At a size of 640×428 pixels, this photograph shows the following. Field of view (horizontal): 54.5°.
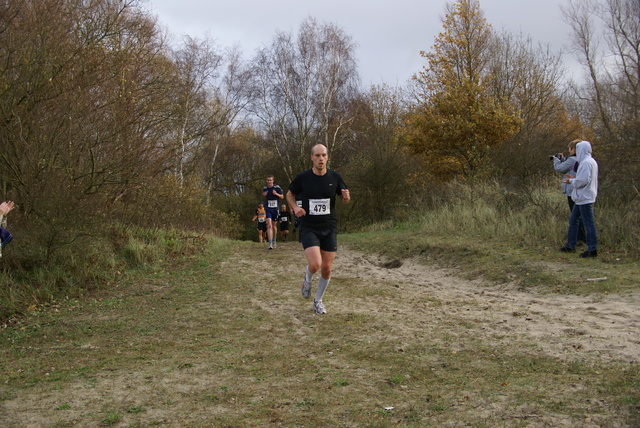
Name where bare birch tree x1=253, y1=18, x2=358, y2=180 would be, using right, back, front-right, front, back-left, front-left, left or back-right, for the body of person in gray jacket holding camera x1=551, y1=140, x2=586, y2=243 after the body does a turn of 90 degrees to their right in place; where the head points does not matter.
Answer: front-left

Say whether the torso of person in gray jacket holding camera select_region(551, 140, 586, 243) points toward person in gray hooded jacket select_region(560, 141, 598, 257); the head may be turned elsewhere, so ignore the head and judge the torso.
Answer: no

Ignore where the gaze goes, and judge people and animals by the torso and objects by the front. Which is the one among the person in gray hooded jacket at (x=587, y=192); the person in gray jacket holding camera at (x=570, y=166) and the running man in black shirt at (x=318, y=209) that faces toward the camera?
the running man in black shirt

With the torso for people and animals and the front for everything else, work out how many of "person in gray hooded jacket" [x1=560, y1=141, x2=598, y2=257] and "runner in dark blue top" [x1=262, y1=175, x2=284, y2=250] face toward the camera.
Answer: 1

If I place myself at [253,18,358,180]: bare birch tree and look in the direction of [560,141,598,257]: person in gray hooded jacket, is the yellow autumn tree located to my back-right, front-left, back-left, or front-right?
front-left

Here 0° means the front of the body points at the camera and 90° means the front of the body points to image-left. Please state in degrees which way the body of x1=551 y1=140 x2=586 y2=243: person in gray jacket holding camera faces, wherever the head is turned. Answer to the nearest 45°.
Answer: approximately 90°

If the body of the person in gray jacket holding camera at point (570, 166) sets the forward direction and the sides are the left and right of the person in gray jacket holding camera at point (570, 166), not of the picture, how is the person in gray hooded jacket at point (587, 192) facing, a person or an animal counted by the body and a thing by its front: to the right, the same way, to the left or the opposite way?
the same way

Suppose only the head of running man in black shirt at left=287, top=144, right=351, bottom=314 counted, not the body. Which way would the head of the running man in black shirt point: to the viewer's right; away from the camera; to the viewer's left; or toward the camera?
toward the camera

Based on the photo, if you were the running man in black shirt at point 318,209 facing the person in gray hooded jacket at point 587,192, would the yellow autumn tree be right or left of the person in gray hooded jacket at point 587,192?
left

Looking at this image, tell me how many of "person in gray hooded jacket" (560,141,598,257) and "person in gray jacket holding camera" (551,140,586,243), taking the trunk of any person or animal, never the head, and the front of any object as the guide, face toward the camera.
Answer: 0

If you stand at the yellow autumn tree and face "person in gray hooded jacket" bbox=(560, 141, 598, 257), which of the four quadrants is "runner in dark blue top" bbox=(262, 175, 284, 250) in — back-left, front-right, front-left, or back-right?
front-right

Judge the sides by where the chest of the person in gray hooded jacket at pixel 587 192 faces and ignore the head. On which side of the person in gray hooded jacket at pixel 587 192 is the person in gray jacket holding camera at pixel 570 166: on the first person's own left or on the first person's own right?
on the first person's own right

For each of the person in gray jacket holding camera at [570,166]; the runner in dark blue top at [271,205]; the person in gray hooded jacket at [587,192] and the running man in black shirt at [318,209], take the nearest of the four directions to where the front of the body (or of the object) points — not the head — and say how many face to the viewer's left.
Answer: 2

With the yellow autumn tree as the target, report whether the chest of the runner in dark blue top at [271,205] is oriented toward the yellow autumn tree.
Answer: no

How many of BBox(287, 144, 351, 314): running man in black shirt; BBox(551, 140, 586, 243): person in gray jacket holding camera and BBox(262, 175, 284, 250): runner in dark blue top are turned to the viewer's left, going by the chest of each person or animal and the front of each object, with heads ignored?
1

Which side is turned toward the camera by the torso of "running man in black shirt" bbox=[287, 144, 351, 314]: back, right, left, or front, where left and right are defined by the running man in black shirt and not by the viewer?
front

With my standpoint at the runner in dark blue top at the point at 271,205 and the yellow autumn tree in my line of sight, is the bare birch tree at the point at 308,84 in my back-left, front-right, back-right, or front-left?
front-left

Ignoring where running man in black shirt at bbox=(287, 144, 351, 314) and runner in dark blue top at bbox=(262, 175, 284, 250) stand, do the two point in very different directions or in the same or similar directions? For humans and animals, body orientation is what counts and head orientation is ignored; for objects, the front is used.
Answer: same or similar directions

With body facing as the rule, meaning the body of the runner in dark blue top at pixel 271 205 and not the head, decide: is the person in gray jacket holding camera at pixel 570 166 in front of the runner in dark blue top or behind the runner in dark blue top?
in front

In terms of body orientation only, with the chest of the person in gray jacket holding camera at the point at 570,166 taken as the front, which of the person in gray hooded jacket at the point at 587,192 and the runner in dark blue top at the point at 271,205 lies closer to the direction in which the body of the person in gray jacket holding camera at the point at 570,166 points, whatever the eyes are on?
the runner in dark blue top

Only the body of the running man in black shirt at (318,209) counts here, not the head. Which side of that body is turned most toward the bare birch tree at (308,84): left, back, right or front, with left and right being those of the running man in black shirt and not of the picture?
back

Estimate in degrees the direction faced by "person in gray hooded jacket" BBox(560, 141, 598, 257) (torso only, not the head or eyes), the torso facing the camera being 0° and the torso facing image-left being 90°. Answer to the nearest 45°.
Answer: approximately 90°
